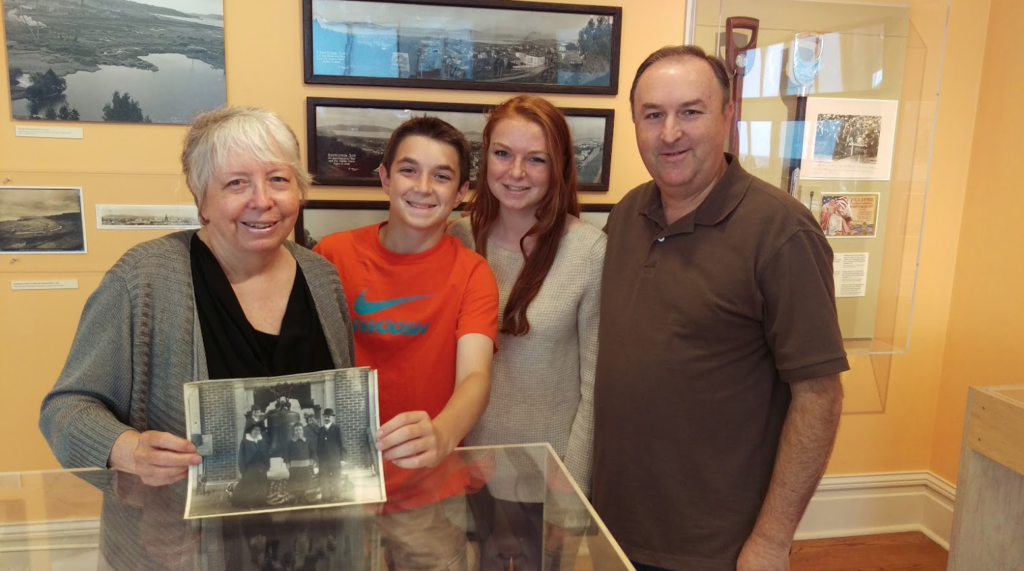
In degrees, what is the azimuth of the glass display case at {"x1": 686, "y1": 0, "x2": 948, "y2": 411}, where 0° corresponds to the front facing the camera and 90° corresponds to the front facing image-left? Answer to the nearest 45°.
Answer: approximately 0°

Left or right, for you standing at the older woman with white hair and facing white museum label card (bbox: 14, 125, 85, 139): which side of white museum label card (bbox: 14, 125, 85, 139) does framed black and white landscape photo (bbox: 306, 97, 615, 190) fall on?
right

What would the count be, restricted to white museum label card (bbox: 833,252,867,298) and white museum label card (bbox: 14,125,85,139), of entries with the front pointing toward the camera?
2

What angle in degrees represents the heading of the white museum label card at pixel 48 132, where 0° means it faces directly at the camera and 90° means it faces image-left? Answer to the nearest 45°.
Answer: approximately 0°

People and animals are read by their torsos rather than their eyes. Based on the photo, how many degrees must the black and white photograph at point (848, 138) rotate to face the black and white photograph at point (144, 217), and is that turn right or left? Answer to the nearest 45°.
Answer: approximately 45° to its right

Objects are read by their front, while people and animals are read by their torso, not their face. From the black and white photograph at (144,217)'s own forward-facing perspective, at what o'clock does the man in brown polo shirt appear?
The man in brown polo shirt is roughly at 11 o'clock from the black and white photograph.

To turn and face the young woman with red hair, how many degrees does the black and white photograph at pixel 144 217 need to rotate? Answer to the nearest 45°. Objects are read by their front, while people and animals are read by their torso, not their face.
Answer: approximately 45° to its left

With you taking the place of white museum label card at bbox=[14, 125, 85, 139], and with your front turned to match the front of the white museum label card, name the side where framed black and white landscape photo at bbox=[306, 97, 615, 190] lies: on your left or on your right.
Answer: on your left

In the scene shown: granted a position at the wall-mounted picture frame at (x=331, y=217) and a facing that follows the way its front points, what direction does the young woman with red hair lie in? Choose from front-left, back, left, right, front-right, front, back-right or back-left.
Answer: front-left

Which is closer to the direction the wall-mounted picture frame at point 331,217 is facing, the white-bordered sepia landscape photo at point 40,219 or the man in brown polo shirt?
the man in brown polo shirt

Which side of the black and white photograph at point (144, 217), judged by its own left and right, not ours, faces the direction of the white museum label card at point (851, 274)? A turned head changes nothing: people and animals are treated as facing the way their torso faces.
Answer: left
